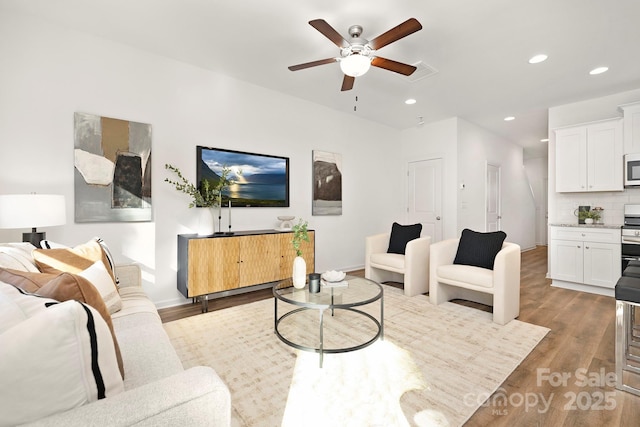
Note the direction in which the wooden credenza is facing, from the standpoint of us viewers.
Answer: facing the viewer and to the right of the viewer

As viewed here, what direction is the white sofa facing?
to the viewer's right

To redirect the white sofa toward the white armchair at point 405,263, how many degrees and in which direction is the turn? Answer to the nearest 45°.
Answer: approximately 45° to its left

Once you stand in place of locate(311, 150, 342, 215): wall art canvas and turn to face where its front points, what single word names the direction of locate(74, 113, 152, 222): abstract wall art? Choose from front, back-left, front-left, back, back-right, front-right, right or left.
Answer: right

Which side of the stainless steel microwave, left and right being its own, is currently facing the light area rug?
front

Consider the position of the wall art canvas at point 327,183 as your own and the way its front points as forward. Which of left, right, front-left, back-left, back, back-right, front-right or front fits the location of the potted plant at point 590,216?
front-left

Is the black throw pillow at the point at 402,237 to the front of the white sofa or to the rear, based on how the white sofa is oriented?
to the front

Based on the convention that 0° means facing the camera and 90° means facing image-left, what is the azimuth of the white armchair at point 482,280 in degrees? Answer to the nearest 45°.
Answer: approximately 45°

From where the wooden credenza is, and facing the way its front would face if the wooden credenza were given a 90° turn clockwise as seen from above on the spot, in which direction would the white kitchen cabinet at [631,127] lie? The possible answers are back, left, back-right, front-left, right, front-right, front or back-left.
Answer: back-left

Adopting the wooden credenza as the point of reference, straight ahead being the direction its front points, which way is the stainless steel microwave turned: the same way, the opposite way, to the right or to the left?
to the right

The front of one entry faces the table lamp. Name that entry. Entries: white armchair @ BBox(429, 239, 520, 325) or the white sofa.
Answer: the white armchair

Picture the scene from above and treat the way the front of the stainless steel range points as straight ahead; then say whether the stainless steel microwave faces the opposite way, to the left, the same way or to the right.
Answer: the same way

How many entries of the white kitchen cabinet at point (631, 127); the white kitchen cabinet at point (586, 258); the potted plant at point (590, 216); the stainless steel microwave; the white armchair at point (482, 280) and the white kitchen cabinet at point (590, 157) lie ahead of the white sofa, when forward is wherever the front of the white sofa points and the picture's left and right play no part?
6

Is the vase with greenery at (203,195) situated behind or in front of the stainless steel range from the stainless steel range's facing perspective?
in front

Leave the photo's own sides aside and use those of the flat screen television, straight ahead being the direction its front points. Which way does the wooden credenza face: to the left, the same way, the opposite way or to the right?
the same way

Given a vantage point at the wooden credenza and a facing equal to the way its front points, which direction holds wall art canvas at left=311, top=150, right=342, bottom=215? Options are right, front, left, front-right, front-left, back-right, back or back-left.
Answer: left
